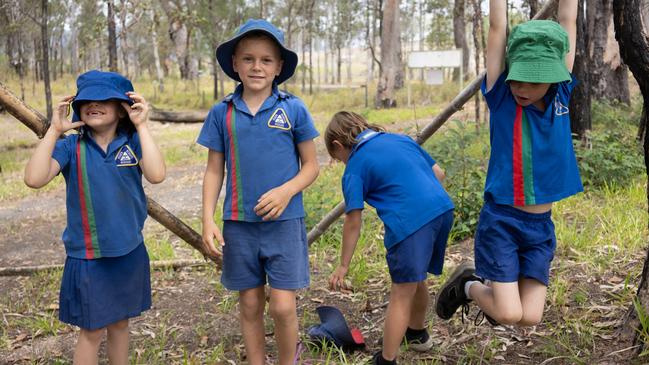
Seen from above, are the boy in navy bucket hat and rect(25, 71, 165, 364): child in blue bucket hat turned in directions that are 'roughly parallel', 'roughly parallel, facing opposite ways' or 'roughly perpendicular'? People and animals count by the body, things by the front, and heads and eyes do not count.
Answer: roughly parallel

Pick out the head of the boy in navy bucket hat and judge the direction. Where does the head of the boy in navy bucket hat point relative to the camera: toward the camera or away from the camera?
toward the camera

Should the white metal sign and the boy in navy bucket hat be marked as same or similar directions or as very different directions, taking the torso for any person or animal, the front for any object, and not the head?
same or similar directions

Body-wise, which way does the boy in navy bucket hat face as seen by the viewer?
toward the camera

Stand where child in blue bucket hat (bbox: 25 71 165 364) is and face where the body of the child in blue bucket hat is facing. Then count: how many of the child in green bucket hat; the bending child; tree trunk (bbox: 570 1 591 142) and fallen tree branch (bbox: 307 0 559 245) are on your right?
0

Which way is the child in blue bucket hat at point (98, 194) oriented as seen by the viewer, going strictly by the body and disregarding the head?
toward the camera

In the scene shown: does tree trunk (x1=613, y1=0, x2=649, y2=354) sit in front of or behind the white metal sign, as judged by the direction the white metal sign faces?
in front

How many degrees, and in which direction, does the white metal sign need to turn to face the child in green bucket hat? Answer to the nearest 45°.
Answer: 0° — it already faces them

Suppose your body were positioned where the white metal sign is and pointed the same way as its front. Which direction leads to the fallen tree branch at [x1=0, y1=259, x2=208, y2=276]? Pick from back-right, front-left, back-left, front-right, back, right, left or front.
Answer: front

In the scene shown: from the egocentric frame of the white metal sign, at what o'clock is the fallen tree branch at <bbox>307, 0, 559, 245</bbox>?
The fallen tree branch is roughly at 12 o'clock from the white metal sign.

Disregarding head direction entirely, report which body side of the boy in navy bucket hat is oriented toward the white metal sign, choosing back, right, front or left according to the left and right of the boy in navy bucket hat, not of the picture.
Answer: back

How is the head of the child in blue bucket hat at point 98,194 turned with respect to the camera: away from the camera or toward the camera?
toward the camera

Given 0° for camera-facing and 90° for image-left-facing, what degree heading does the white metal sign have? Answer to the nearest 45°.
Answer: approximately 0°

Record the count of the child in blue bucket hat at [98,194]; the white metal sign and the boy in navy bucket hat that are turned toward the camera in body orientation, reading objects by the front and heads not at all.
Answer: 3

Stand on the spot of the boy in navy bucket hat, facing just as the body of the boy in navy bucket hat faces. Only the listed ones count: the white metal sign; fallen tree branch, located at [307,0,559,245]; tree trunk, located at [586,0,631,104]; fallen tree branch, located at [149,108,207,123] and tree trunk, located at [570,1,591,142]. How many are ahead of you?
0
